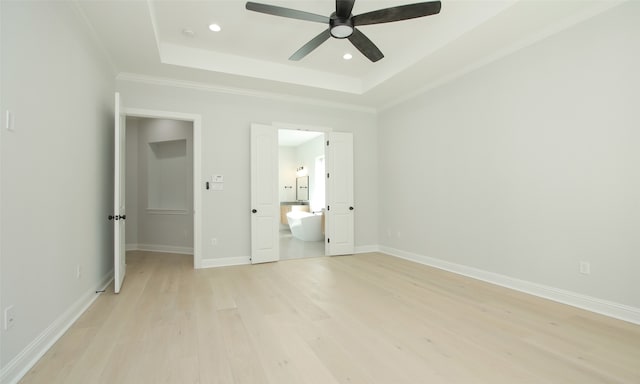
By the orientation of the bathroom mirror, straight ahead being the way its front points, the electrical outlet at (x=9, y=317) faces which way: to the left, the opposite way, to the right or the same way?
to the left

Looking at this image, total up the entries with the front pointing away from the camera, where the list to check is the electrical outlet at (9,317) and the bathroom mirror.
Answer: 0

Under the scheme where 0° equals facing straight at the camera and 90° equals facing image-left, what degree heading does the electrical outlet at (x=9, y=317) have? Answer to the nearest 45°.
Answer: approximately 315°

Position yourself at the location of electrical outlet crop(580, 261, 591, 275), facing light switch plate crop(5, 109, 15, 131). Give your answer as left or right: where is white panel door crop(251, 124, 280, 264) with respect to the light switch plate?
right

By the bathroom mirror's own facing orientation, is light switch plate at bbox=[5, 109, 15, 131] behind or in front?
in front

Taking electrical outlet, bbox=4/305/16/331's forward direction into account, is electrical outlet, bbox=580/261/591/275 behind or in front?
in front

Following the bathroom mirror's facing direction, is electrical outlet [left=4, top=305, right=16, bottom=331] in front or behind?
in front
